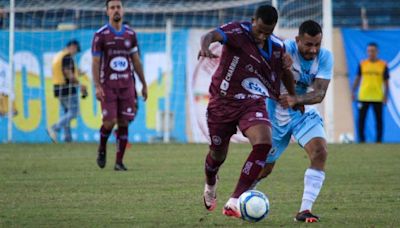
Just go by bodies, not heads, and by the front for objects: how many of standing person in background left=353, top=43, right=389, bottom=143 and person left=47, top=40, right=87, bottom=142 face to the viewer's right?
1

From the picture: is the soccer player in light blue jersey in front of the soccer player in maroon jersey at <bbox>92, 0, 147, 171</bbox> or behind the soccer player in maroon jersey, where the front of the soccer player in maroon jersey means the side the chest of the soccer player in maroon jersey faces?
in front

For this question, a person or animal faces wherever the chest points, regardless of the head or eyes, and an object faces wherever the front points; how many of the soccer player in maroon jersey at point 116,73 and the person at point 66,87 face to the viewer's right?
1

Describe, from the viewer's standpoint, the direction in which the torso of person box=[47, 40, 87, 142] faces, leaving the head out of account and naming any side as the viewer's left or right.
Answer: facing to the right of the viewer

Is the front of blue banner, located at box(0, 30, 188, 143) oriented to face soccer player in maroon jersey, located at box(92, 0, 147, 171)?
yes

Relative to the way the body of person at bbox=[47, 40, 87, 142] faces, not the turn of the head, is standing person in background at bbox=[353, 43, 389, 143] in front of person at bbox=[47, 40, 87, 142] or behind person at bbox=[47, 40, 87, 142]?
in front

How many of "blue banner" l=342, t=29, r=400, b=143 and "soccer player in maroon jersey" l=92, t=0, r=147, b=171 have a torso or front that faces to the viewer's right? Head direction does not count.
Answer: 0

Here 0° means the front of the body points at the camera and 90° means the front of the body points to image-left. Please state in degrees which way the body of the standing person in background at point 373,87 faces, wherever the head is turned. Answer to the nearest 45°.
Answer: approximately 0°

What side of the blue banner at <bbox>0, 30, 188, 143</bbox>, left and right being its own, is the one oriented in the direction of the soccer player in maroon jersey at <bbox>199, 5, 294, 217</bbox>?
front

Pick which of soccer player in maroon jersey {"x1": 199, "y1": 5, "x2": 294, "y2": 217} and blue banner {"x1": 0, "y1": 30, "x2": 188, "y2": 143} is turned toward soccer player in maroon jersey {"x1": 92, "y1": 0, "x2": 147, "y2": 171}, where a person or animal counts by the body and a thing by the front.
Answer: the blue banner
